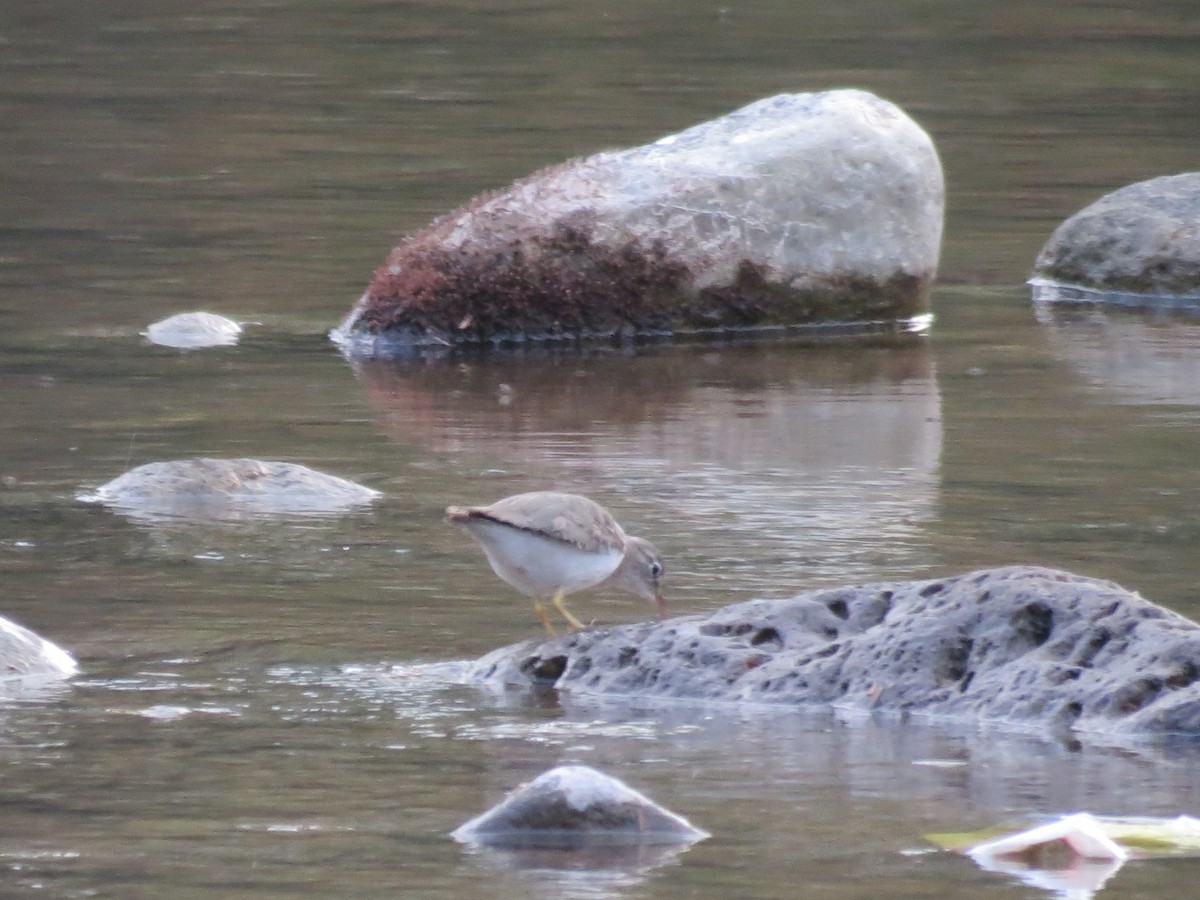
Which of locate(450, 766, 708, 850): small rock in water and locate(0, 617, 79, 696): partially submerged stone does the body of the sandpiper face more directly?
the small rock in water

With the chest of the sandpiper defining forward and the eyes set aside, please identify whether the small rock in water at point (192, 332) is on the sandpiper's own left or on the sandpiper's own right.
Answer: on the sandpiper's own left

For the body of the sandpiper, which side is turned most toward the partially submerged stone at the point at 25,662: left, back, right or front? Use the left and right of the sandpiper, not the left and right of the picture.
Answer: back

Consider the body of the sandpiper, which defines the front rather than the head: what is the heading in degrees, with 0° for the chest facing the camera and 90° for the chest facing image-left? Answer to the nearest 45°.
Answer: approximately 270°

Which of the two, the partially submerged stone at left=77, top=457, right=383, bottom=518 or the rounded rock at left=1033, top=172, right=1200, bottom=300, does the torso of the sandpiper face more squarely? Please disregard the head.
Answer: the rounded rock

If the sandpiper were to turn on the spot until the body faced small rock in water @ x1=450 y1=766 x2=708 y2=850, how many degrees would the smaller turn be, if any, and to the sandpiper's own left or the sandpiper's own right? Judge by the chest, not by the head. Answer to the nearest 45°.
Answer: approximately 90° to the sandpiper's own right

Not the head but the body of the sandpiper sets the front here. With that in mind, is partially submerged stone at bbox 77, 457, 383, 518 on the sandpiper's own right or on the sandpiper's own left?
on the sandpiper's own left

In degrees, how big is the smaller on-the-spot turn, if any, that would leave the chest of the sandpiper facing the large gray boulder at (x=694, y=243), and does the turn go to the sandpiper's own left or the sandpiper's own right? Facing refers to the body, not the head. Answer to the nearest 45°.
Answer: approximately 90° to the sandpiper's own left

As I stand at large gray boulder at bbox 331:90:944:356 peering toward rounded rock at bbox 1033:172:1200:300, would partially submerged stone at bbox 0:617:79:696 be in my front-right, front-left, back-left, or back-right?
back-right
